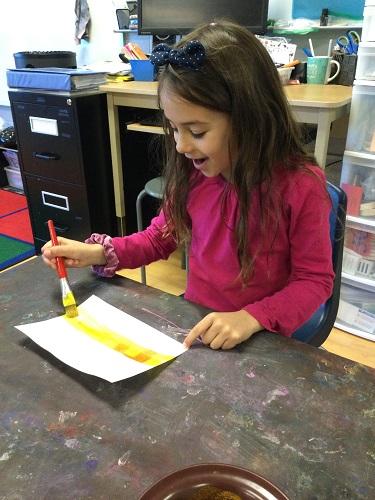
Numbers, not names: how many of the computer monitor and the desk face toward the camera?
2

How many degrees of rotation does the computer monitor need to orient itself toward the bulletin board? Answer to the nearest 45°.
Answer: approximately 90° to its left

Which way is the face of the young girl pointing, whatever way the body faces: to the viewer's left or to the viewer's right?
to the viewer's left

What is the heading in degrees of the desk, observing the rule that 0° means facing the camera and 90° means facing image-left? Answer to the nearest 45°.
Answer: approximately 0°

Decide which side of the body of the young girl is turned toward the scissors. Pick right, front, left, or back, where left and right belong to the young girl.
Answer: back

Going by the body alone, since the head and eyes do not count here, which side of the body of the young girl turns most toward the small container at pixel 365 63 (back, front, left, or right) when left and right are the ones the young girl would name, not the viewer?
back

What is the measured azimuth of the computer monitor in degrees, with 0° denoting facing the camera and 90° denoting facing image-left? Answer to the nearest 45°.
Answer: approximately 0°

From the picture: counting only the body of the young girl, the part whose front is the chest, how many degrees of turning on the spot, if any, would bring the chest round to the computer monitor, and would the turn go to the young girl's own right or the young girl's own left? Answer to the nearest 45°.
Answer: approximately 135° to the young girl's own right

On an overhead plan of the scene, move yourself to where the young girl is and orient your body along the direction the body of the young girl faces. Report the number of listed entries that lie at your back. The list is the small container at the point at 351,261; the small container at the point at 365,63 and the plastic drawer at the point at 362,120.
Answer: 3

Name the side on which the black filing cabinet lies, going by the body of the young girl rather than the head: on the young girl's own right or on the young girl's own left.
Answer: on the young girl's own right

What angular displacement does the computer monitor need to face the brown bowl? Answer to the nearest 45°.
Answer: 0° — it already faces it

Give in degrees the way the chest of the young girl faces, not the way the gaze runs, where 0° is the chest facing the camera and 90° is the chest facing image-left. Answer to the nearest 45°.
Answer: approximately 45°

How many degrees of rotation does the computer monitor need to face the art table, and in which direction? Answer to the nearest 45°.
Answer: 0° — it already faces it
